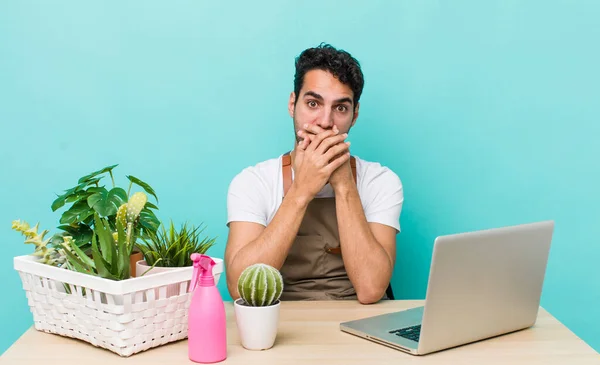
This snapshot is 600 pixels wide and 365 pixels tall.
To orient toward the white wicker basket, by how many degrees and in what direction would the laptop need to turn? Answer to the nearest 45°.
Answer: approximately 45° to its left

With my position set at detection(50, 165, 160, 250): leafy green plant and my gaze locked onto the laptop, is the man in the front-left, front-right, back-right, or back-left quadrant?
front-left

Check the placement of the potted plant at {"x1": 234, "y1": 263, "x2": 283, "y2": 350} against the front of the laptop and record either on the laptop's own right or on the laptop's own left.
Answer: on the laptop's own left

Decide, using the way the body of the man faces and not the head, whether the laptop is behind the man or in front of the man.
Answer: in front

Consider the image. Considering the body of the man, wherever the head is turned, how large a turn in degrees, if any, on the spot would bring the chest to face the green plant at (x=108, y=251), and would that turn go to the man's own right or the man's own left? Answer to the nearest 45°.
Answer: approximately 45° to the man's own right

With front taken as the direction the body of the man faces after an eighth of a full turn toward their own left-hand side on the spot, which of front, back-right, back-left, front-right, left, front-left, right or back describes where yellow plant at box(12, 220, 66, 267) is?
right

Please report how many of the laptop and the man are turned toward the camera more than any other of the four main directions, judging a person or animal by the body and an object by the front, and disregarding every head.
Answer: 1

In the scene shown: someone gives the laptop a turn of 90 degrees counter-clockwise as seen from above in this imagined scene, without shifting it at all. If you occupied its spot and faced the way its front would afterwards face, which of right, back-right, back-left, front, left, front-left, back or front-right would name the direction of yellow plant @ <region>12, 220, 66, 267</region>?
front-right

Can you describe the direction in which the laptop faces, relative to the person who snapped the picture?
facing away from the viewer and to the left of the viewer

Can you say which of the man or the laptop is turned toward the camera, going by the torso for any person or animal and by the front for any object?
the man

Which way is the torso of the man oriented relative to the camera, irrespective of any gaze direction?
toward the camera

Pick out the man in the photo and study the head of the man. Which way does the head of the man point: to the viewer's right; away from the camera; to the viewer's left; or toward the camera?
toward the camera

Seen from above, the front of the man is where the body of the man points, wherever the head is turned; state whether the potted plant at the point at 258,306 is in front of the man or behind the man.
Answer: in front
